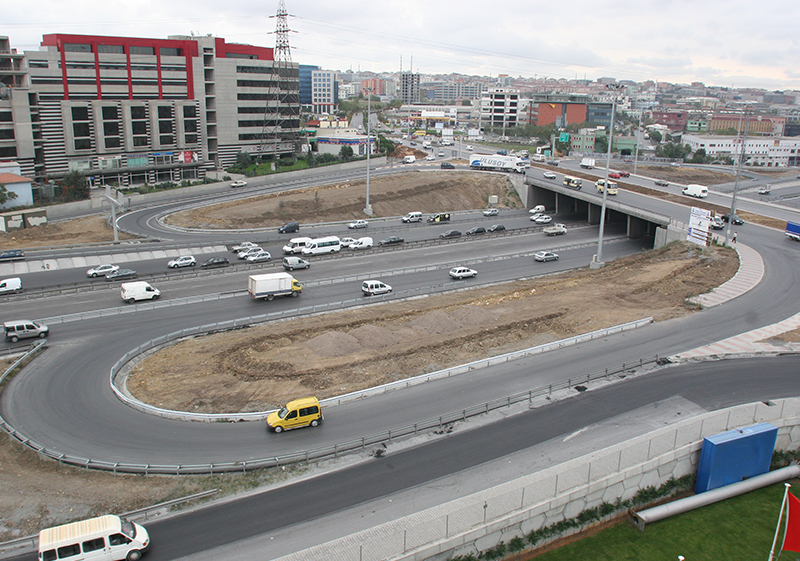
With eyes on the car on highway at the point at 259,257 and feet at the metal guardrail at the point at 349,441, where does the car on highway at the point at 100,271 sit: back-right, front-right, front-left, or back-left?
front-left

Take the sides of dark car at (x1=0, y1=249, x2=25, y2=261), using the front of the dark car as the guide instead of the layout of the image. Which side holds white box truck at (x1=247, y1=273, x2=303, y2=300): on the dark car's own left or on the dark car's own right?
on the dark car's own left

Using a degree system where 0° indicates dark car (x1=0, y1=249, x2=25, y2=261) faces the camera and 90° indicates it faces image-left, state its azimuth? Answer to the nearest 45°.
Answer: approximately 90°

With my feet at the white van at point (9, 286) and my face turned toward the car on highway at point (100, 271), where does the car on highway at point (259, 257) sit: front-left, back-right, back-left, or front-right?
front-right

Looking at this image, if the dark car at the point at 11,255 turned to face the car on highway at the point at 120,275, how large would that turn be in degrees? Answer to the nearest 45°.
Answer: approximately 135° to its left

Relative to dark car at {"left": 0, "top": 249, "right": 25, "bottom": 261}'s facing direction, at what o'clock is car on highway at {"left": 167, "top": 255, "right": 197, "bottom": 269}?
The car on highway is roughly at 7 o'clock from the dark car.

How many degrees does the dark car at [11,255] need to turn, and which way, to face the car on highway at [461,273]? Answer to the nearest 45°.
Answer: approximately 135° to its left

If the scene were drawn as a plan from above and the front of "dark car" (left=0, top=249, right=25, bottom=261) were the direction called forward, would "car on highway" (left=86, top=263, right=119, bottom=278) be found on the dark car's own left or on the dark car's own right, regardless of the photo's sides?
on the dark car's own left
